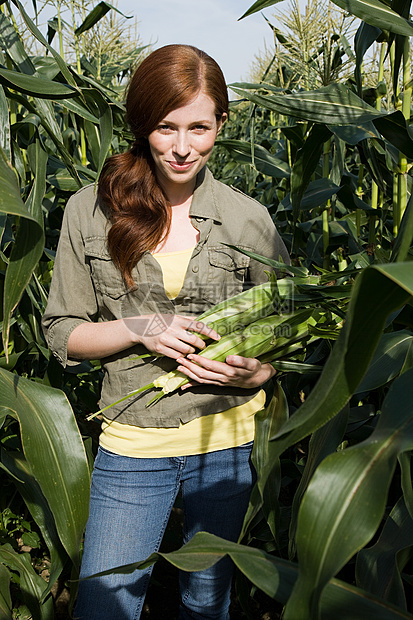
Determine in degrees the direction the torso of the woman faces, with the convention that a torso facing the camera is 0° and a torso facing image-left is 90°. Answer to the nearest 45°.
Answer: approximately 0°
